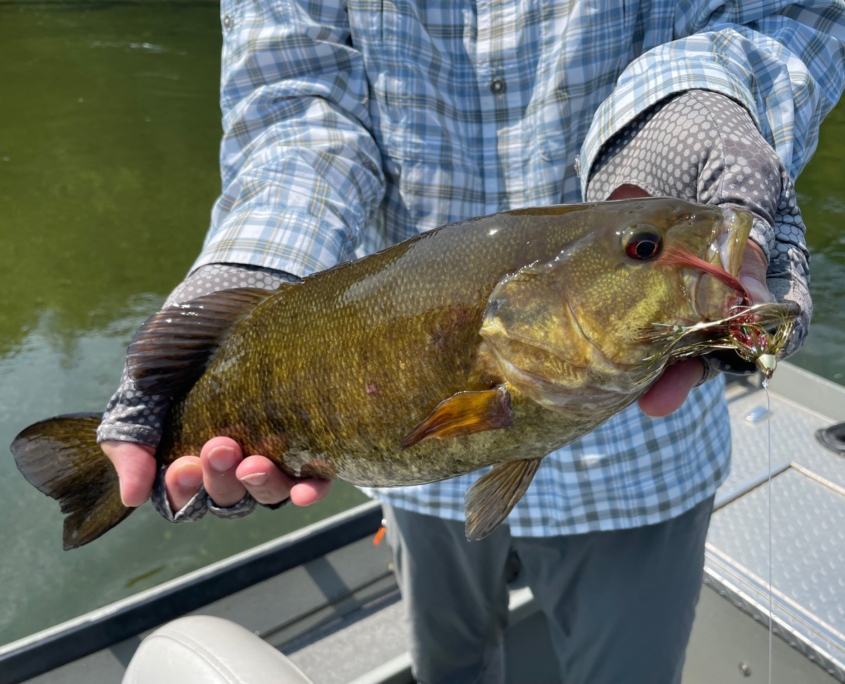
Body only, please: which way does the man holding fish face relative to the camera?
toward the camera

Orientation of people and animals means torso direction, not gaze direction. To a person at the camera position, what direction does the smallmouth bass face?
facing to the right of the viewer
